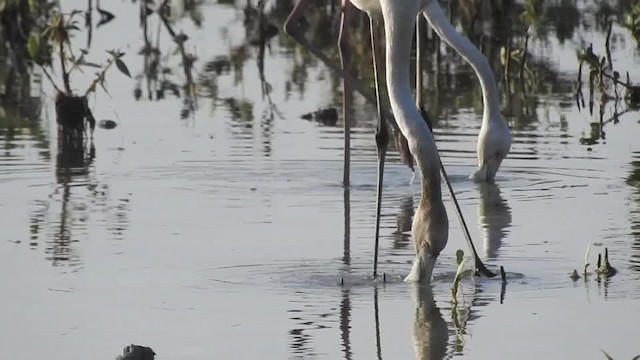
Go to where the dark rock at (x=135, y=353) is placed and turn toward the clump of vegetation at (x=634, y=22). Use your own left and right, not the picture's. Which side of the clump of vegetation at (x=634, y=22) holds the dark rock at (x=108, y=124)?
left
